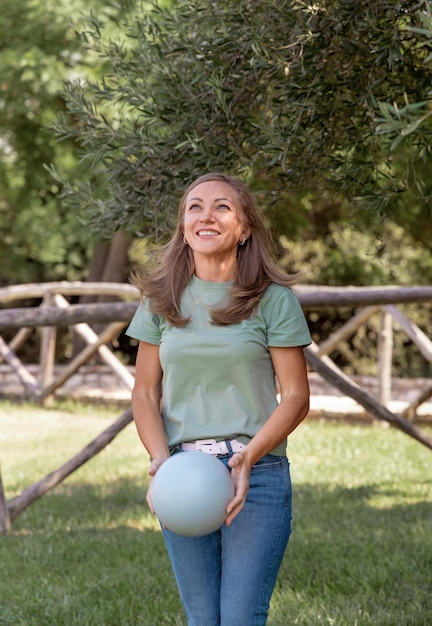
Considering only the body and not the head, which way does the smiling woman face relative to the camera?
toward the camera
